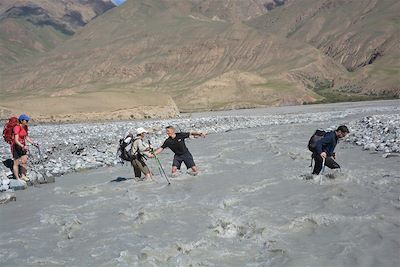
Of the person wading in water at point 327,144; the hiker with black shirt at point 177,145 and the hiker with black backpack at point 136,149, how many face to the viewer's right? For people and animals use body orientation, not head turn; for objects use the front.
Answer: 2

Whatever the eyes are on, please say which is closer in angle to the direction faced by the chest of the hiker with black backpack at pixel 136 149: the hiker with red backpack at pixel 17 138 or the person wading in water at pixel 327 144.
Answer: the person wading in water

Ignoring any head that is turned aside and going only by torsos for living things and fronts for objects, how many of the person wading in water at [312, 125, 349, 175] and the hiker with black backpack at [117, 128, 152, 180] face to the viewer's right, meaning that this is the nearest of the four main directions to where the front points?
2

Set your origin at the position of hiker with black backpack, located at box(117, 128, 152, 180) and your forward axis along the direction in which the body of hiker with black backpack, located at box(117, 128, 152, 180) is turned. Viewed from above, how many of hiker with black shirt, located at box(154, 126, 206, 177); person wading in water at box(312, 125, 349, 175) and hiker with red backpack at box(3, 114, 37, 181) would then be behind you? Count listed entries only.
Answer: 1

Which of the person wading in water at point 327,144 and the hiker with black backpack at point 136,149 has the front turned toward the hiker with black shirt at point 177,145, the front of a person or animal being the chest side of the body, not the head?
the hiker with black backpack at point 136,149

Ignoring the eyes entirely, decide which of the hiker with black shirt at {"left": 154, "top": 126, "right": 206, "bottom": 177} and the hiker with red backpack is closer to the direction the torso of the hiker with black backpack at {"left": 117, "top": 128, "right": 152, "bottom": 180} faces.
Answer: the hiker with black shirt

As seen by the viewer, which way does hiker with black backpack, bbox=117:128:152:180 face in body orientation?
to the viewer's right

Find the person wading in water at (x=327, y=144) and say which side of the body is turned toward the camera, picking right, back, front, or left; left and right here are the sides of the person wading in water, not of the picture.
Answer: right

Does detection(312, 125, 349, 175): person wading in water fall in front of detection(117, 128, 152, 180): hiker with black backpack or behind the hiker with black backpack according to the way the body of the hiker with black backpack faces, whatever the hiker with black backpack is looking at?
in front

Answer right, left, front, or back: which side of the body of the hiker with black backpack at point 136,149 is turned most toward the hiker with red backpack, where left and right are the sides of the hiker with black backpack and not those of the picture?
back

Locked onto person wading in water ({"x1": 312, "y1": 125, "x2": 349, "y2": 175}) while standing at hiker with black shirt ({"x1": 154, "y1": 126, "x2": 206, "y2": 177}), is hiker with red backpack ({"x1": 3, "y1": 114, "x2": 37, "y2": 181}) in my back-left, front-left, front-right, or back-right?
back-right
